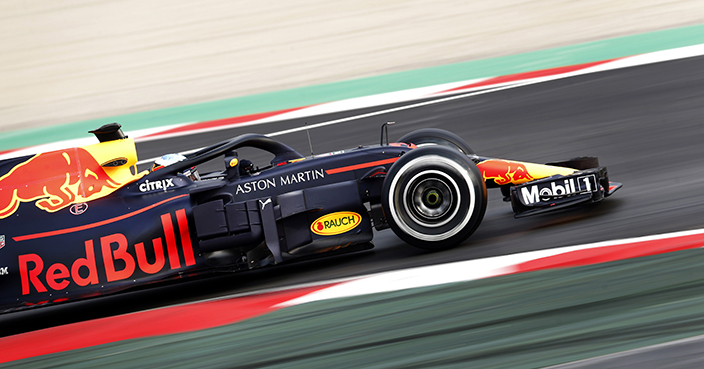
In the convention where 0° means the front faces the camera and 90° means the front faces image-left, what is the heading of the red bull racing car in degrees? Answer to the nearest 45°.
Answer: approximately 270°
